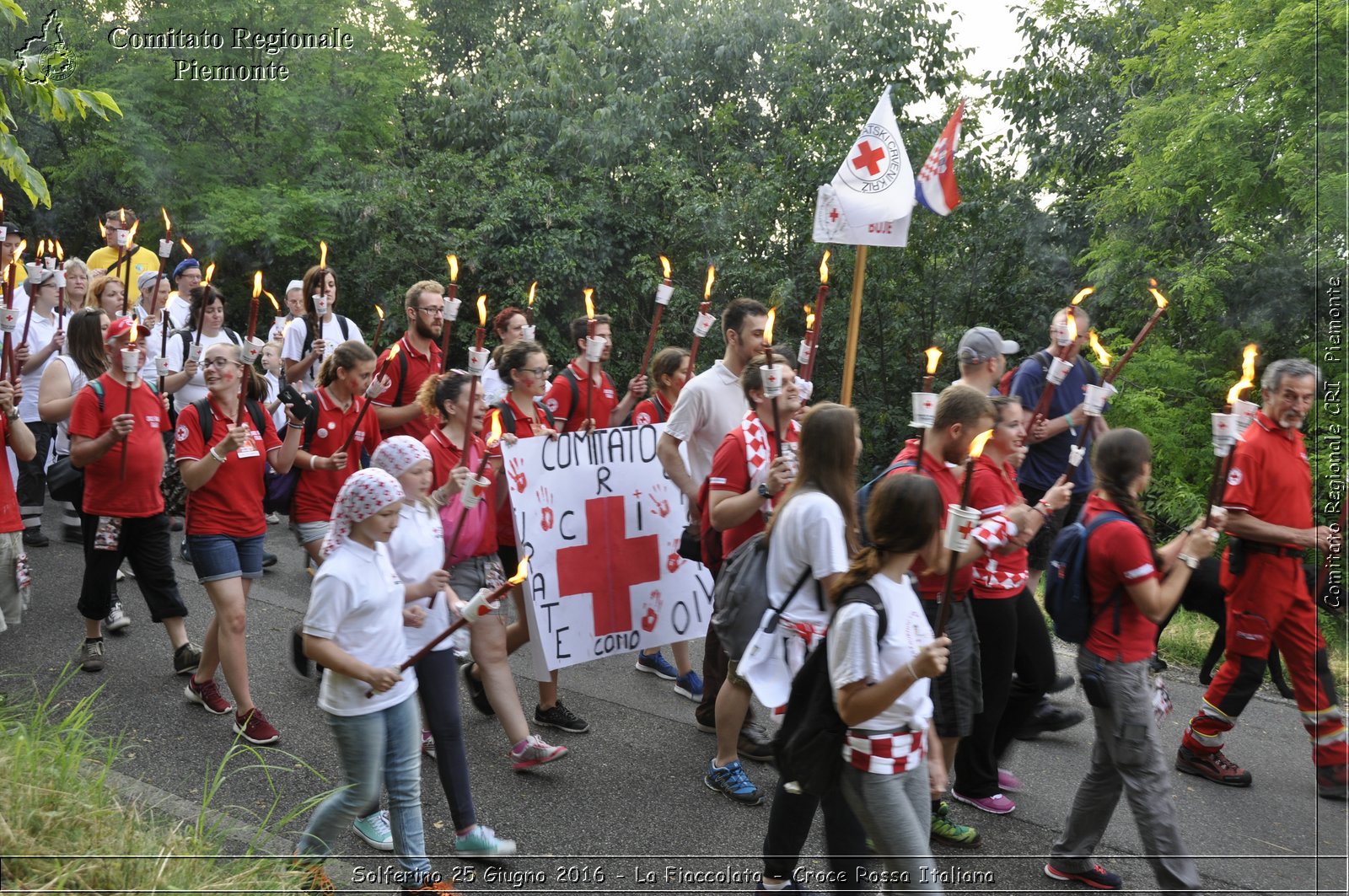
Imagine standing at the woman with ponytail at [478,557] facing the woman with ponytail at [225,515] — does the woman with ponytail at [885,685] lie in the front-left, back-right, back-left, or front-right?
back-left

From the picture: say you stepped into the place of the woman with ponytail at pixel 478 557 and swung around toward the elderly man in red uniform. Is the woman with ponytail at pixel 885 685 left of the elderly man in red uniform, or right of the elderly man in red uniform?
right

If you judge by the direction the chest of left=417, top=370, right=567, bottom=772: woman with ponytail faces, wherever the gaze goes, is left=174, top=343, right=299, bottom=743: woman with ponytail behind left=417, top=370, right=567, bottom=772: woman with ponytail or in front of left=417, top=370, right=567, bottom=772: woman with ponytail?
behind

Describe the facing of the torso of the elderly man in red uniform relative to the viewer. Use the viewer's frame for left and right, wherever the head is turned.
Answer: facing the viewer and to the right of the viewer

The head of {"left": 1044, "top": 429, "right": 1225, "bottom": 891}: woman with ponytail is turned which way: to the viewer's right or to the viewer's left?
to the viewer's right

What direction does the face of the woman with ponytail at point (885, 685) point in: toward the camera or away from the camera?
away from the camera

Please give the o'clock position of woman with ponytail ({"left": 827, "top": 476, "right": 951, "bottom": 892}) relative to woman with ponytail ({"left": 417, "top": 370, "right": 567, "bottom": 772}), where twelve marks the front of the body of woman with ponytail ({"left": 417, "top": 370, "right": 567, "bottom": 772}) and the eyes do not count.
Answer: woman with ponytail ({"left": 827, "top": 476, "right": 951, "bottom": 892}) is roughly at 2 o'clock from woman with ponytail ({"left": 417, "top": 370, "right": 567, "bottom": 772}).

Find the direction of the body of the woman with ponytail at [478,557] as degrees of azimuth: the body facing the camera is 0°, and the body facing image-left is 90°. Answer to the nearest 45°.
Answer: approximately 270°

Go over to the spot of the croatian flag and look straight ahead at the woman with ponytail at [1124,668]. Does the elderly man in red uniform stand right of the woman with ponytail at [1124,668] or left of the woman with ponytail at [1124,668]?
left

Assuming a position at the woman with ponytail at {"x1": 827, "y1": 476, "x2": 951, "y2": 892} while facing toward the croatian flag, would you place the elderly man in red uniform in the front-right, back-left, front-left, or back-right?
front-right

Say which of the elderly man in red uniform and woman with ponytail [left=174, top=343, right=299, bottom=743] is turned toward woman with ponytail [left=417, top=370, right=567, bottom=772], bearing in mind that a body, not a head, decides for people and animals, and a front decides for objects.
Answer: woman with ponytail [left=174, top=343, right=299, bottom=743]

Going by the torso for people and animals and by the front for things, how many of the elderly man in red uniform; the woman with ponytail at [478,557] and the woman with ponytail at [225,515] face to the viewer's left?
0
